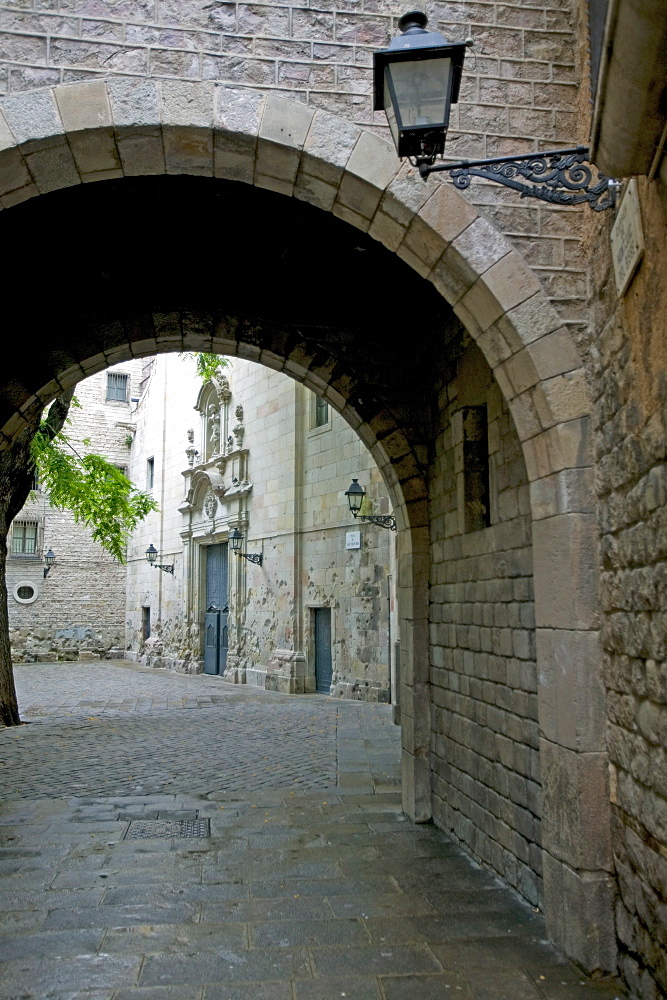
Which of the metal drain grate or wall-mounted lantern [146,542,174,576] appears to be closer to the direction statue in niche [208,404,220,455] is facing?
the metal drain grate

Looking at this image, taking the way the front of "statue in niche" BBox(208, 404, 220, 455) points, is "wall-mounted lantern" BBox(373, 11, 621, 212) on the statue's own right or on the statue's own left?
on the statue's own left

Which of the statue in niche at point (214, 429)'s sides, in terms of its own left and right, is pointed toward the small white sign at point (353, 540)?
left

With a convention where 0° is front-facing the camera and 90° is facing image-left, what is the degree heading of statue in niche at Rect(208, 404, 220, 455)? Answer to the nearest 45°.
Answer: approximately 45°

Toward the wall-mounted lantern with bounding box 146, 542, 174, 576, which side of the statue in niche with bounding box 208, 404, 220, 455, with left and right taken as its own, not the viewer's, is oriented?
right
